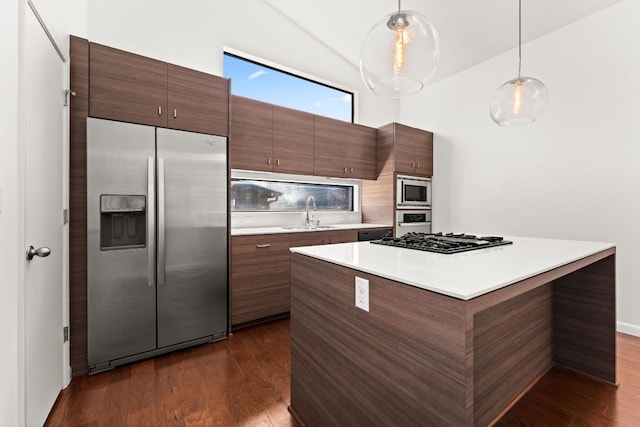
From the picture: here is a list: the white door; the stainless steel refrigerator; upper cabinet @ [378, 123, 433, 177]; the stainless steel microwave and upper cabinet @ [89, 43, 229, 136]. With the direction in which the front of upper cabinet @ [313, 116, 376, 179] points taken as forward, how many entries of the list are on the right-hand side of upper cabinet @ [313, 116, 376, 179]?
3

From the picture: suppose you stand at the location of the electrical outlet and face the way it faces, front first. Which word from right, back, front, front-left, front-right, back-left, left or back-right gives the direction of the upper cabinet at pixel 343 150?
back-right

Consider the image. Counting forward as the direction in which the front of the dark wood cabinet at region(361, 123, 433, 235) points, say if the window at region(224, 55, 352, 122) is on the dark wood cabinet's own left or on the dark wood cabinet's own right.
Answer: on the dark wood cabinet's own right

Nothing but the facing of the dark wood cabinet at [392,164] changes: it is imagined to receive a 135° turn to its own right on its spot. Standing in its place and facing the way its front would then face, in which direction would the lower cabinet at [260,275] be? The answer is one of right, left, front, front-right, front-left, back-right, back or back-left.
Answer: front-left

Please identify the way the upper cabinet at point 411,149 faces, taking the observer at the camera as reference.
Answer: facing the viewer and to the right of the viewer

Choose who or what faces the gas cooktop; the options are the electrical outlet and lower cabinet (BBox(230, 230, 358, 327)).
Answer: the lower cabinet

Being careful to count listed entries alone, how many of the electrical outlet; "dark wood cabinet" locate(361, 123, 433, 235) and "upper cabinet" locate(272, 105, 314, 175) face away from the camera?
0

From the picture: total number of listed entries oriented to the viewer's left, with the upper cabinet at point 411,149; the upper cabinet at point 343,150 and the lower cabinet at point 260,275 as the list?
0

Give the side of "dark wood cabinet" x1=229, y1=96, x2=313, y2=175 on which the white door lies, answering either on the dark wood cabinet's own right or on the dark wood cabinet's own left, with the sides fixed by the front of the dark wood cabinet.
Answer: on the dark wood cabinet's own right

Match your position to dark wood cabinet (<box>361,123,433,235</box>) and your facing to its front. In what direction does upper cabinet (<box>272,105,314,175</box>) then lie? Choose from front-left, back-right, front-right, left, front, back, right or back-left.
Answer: right
